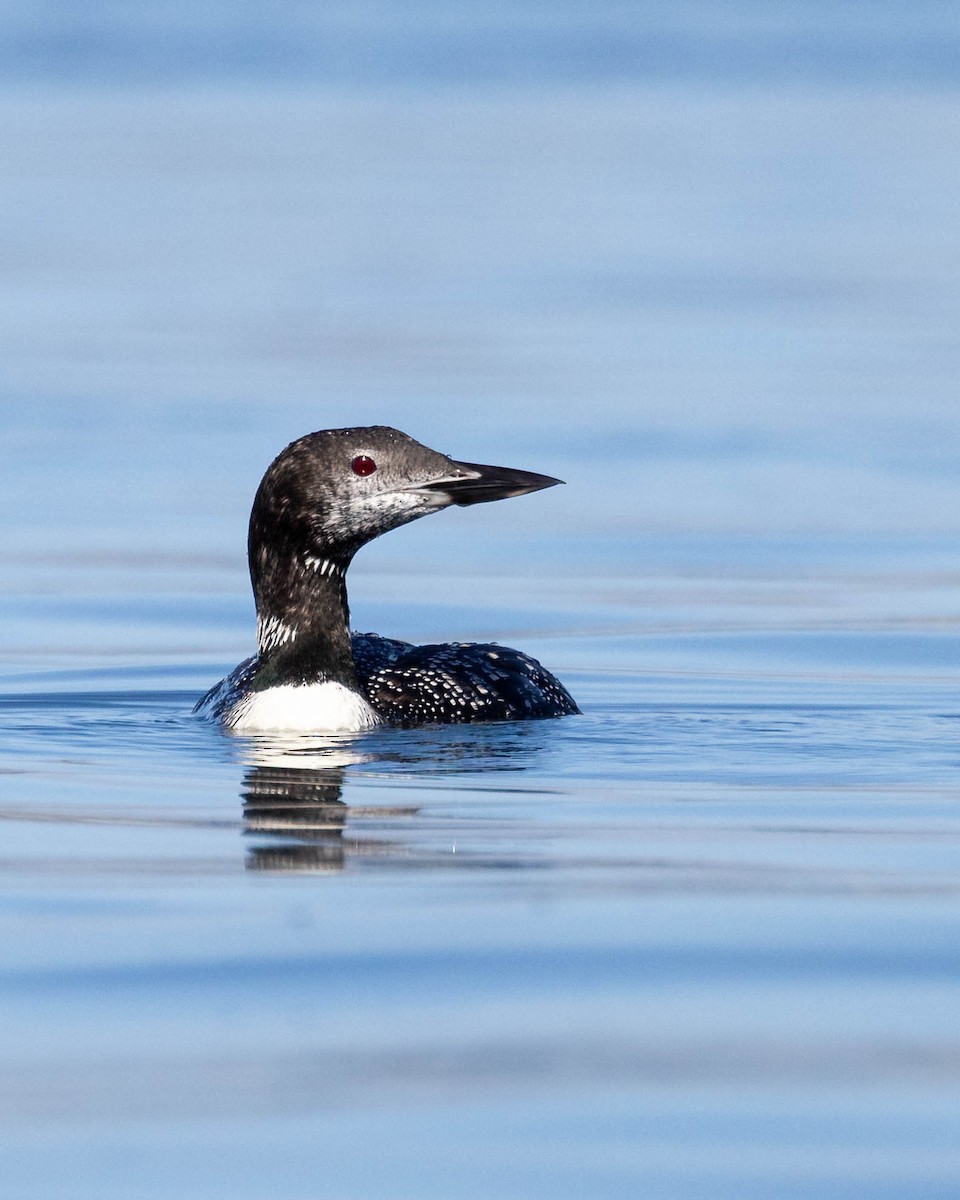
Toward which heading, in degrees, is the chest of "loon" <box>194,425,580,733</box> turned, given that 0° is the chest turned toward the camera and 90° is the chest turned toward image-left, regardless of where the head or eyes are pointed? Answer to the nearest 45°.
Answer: approximately 45°
